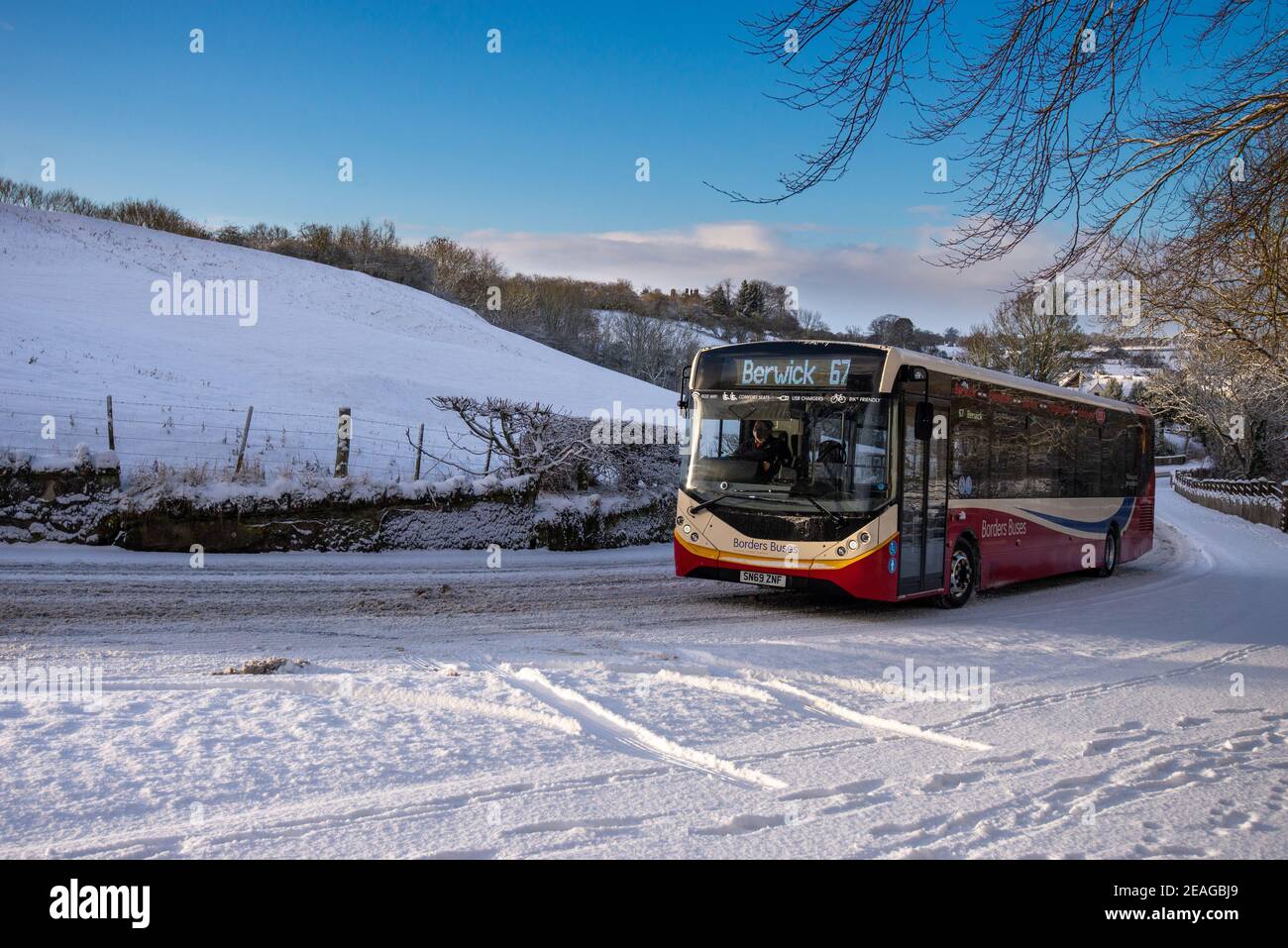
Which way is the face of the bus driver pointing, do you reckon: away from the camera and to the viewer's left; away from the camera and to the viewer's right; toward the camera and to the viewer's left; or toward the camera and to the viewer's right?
toward the camera and to the viewer's left

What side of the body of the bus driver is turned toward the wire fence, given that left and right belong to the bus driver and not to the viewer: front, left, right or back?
right

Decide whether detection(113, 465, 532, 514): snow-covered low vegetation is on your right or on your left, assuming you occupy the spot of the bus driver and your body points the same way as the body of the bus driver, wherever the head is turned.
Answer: on your right

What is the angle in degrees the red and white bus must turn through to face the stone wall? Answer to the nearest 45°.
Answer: approximately 45° to its right

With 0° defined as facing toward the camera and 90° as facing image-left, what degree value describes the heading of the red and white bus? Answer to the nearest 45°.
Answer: approximately 45°

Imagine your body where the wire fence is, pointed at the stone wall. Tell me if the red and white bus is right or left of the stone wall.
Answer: left

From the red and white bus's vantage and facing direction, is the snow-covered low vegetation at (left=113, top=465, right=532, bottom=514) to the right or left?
on its right

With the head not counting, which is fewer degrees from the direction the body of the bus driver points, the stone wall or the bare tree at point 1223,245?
the stone wall
